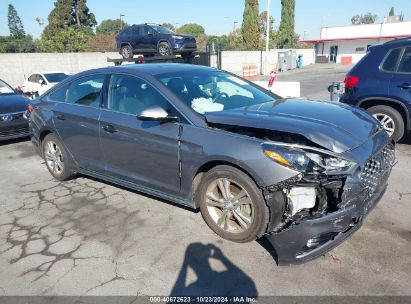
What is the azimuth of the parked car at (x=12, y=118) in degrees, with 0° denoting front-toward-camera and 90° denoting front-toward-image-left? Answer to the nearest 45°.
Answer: approximately 315°

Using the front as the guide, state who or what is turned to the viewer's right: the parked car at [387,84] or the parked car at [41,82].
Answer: the parked car at [387,84]

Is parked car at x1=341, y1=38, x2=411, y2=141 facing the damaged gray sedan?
no

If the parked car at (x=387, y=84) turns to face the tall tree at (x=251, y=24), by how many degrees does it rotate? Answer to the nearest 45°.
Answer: approximately 90° to its left

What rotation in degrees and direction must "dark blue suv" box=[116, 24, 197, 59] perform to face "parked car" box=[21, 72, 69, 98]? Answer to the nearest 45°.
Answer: approximately 135° to its right

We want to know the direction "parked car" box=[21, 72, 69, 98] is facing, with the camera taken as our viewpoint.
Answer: facing the viewer and to the left of the viewer

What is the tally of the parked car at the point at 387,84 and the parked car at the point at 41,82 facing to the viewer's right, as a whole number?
1

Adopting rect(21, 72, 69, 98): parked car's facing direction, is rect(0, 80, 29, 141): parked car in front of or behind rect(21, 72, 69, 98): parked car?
in front

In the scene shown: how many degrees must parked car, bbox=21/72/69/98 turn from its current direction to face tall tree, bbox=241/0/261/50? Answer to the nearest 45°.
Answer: approximately 180°

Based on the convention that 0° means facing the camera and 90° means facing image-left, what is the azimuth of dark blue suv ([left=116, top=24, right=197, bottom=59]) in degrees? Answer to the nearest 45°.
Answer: approximately 315°

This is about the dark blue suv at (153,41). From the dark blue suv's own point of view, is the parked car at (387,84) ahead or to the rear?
ahead

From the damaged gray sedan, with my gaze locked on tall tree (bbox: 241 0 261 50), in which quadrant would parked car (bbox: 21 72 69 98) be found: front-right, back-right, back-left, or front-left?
front-left

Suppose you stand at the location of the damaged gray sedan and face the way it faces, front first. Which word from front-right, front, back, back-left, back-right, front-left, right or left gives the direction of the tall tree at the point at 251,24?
back-left

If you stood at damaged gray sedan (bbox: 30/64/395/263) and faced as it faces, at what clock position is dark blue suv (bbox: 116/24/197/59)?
The dark blue suv is roughly at 7 o'clock from the damaged gray sedan.

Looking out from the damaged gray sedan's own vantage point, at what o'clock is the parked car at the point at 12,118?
The parked car is roughly at 6 o'clock from the damaged gray sedan.

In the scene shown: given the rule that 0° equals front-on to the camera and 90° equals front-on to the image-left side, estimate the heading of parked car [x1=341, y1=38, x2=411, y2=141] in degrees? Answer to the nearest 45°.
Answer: approximately 270°

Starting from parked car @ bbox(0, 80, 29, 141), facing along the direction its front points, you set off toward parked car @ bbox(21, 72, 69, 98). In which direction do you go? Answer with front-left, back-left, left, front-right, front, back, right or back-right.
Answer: back-left

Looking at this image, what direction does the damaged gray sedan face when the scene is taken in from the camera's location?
facing the viewer and to the right of the viewer
